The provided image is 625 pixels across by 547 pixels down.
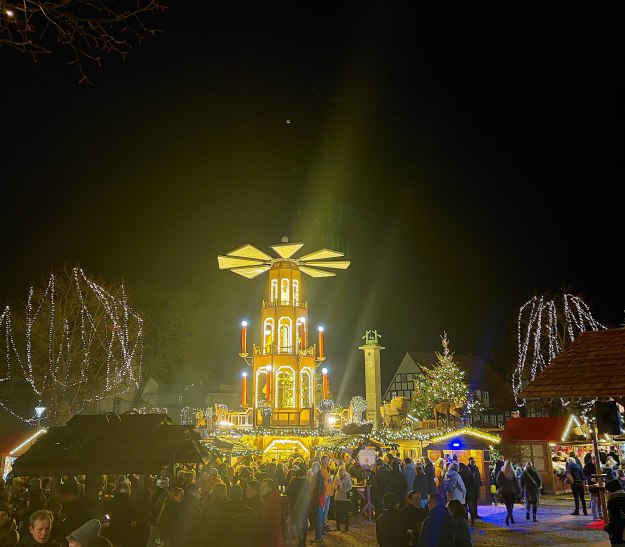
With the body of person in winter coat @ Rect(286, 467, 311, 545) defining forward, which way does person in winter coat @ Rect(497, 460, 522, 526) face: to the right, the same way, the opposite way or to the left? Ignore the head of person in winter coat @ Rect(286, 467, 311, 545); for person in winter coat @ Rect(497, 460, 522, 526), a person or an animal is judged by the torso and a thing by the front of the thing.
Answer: the same way

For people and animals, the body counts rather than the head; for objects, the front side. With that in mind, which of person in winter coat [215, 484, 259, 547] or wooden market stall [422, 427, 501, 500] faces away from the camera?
the person in winter coat

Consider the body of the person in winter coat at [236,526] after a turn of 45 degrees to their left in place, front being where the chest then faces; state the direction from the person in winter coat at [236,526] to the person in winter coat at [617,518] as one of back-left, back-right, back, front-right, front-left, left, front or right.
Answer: back-right

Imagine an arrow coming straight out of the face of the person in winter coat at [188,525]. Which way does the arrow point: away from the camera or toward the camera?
away from the camera

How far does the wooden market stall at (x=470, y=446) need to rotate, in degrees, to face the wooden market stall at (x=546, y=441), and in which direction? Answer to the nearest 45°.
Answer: approximately 135° to its left

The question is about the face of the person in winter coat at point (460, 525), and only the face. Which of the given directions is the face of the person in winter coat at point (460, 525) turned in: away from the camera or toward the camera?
away from the camera

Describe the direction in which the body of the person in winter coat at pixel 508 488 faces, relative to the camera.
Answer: away from the camera

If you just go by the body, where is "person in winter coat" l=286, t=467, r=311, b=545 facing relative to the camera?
away from the camera

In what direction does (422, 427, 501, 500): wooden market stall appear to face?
toward the camera

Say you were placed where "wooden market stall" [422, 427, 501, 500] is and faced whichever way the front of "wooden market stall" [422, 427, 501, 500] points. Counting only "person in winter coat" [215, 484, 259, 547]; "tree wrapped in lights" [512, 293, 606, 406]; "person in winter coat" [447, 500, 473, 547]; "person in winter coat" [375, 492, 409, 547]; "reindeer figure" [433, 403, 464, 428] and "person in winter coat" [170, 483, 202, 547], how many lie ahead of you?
4

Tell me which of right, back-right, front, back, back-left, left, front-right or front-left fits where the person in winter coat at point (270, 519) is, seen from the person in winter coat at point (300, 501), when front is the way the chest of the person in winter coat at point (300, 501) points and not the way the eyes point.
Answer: back

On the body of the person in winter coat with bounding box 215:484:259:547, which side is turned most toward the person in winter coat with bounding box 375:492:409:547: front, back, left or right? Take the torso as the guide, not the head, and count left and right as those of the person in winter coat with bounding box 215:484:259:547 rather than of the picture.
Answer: right
